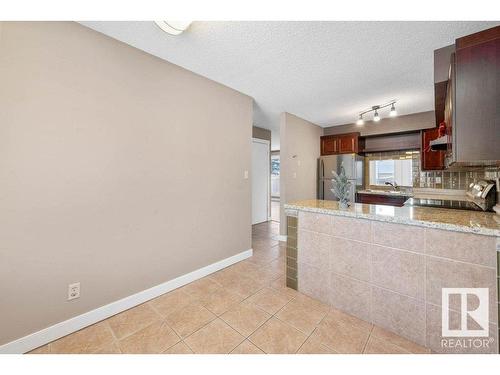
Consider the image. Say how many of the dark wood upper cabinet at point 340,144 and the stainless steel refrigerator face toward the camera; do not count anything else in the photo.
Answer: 2

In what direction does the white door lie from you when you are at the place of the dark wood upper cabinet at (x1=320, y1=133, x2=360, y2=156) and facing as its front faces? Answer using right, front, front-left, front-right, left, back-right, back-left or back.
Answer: right

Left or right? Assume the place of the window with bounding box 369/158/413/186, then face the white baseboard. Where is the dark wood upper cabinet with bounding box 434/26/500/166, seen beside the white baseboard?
left

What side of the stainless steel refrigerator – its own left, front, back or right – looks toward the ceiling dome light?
front

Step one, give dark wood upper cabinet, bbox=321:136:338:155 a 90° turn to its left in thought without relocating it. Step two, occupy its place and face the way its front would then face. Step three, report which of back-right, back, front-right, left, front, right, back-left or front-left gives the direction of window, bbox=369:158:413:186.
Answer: front

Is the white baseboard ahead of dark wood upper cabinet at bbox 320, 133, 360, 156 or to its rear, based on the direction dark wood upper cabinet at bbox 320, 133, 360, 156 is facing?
ahead

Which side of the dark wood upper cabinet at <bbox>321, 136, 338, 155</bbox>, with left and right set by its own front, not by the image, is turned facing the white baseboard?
front

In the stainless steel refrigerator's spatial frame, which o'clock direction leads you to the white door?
The white door is roughly at 3 o'clock from the stainless steel refrigerator.

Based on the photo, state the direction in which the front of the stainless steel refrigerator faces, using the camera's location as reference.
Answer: facing the viewer

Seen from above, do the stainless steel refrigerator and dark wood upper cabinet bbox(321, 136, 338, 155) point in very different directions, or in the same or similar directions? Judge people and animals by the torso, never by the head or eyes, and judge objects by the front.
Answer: same or similar directions

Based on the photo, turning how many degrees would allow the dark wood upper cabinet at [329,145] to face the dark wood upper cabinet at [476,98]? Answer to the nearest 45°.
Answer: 0° — it already faces it

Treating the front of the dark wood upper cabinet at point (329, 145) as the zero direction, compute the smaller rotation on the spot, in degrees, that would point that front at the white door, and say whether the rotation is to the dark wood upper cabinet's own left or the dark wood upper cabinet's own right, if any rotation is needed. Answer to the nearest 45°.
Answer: approximately 90° to the dark wood upper cabinet's own right

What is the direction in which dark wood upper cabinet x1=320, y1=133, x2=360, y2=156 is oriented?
toward the camera
